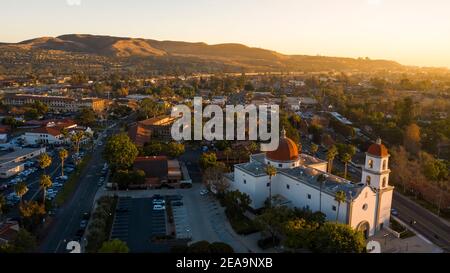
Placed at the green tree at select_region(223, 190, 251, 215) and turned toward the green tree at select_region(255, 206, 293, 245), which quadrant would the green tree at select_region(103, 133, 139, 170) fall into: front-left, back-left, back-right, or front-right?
back-right

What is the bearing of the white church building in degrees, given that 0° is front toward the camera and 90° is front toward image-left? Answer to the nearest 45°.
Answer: approximately 315°

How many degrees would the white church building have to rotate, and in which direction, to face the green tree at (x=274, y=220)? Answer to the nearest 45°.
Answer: approximately 90° to its right

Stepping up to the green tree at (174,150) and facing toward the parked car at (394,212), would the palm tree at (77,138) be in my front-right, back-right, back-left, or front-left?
back-right

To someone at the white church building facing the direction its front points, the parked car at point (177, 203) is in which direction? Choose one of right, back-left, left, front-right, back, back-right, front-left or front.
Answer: back-right

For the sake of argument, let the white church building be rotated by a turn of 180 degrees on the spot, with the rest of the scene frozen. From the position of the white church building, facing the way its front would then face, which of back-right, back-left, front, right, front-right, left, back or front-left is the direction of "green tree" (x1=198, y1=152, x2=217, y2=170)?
front

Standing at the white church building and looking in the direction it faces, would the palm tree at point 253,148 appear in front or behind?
behind

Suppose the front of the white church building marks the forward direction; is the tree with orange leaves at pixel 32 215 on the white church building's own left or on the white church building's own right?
on the white church building's own right

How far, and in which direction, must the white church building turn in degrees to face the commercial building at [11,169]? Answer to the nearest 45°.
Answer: approximately 135° to its right

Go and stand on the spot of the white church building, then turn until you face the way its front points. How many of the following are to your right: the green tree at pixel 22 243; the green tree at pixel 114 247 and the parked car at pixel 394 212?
2

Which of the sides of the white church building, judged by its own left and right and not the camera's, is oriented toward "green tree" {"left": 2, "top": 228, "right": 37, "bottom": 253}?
right

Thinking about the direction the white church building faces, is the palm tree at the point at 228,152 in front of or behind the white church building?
behind

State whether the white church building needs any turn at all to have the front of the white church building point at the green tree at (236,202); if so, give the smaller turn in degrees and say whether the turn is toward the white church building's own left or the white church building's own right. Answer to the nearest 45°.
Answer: approximately 135° to the white church building's own right

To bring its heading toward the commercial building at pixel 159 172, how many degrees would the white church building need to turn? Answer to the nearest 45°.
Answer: approximately 180°

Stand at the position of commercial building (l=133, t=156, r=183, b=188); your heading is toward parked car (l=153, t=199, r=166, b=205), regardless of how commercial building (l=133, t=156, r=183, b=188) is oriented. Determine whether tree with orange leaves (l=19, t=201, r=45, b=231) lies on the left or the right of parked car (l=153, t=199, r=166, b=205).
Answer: right
